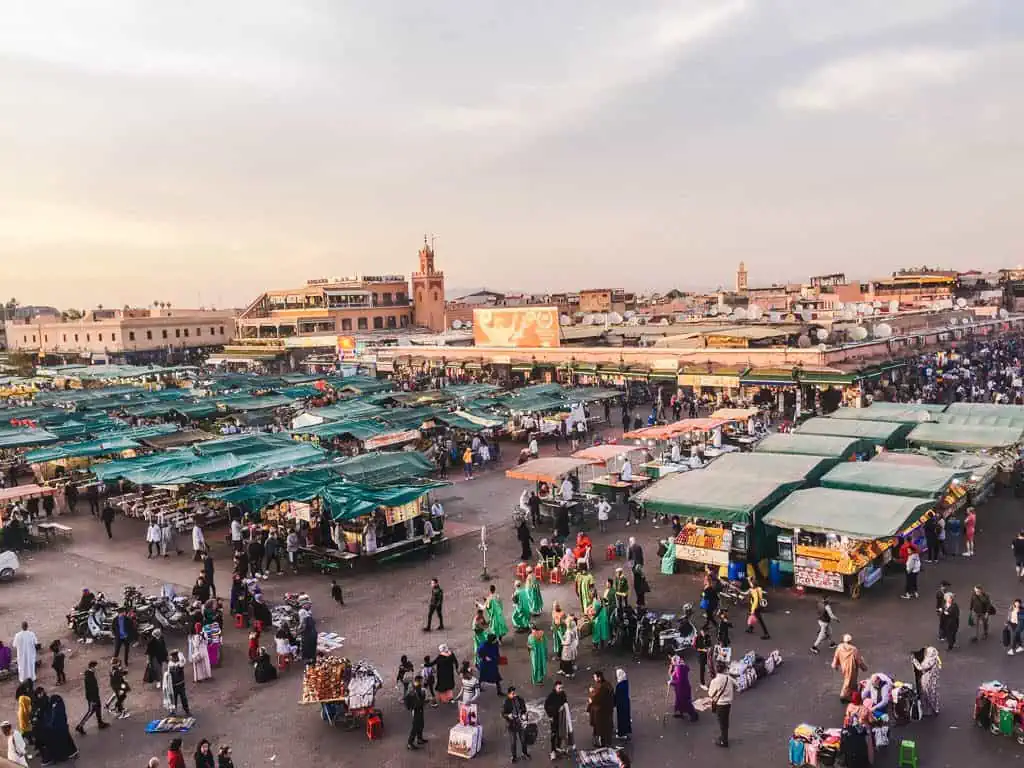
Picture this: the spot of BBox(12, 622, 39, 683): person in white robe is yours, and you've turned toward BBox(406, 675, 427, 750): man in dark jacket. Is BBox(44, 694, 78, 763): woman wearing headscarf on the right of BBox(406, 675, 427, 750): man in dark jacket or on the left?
right

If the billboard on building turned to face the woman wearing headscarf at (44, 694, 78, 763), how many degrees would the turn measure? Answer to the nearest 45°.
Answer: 0° — it already faces them

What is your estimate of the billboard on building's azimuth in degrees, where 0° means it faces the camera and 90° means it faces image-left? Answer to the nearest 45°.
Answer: approximately 0°

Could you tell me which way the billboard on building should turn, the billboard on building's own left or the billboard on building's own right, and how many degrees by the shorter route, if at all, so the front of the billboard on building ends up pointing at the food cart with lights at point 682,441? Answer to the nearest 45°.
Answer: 0° — it already faces it

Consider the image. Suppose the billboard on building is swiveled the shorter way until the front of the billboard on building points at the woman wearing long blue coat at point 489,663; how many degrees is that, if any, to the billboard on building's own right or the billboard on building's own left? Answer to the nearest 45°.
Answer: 0° — it already faces them

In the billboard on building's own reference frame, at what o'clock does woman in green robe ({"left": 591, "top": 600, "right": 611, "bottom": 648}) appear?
The woman in green robe is roughly at 12 o'clock from the billboard on building.

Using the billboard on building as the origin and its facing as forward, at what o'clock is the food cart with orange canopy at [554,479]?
The food cart with orange canopy is roughly at 12 o'clock from the billboard on building.

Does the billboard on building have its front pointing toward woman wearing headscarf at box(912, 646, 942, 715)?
yes

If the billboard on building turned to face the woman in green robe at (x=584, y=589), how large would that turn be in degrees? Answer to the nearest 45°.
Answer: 0° — it already faces them

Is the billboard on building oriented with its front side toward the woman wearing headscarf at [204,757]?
yes
